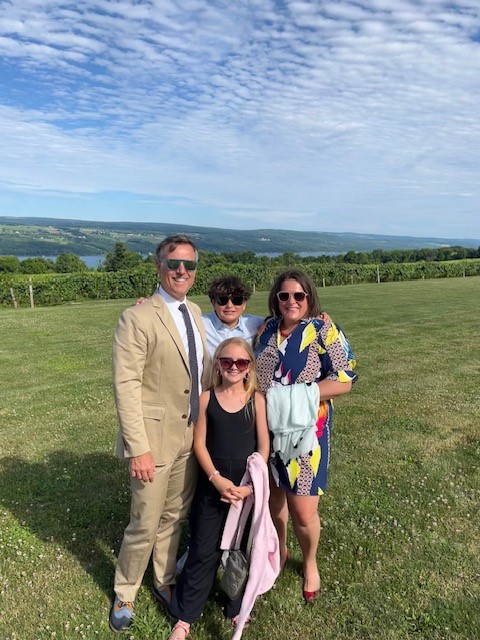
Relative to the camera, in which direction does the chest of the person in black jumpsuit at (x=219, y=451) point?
toward the camera

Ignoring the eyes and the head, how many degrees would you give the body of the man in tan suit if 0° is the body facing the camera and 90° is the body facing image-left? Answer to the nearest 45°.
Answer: approximately 315°

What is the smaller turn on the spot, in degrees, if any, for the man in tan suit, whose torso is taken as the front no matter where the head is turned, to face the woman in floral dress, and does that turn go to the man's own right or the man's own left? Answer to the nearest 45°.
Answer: approximately 45° to the man's own left
